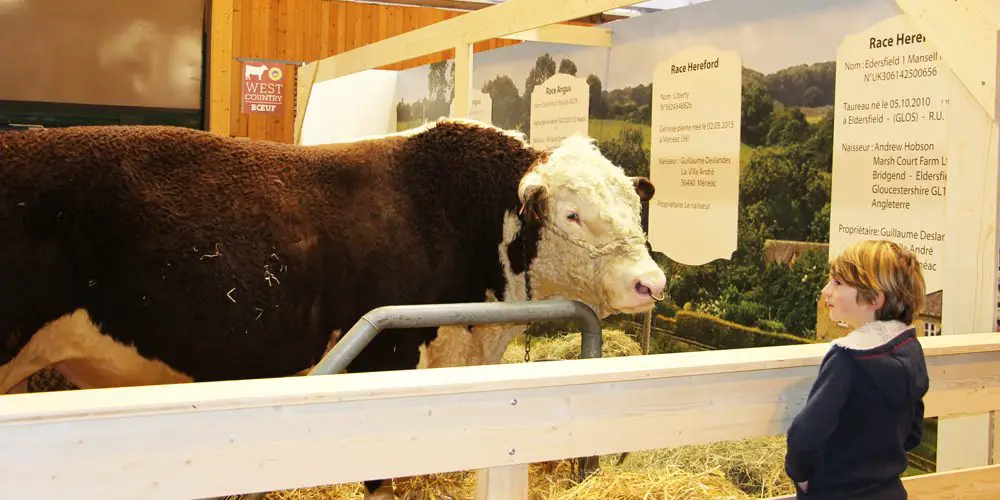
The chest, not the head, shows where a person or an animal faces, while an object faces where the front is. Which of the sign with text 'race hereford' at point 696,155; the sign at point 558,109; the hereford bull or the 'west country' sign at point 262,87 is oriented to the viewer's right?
the hereford bull

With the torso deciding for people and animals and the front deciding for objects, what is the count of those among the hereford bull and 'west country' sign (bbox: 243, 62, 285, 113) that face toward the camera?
1

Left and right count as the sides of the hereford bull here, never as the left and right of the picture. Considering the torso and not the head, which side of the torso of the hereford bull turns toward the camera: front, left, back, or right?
right

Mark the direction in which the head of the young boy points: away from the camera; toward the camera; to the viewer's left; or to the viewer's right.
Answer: to the viewer's left

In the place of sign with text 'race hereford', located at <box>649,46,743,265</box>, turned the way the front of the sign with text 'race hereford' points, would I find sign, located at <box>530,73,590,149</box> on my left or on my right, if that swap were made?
on my right

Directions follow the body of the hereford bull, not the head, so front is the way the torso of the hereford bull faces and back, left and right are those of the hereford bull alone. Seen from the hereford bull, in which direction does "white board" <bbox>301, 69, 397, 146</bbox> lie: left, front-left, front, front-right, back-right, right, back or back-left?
left

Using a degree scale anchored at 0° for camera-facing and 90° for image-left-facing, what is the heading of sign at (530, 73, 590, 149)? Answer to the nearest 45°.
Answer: approximately 45°

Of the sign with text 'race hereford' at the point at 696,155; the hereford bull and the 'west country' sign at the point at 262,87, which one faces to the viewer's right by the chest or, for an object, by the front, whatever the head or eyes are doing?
the hereford bull

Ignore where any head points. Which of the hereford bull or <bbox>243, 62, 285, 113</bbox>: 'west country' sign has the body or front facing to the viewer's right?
the hereford bull

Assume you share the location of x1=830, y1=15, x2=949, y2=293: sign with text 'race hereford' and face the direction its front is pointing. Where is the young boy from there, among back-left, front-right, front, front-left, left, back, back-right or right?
front-left

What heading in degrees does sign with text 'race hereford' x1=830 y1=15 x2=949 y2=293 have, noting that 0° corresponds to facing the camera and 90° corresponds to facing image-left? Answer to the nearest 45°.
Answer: approximately 45°

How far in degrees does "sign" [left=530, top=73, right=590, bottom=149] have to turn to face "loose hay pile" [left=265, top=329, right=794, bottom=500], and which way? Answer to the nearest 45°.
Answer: approximately 45° to its left
